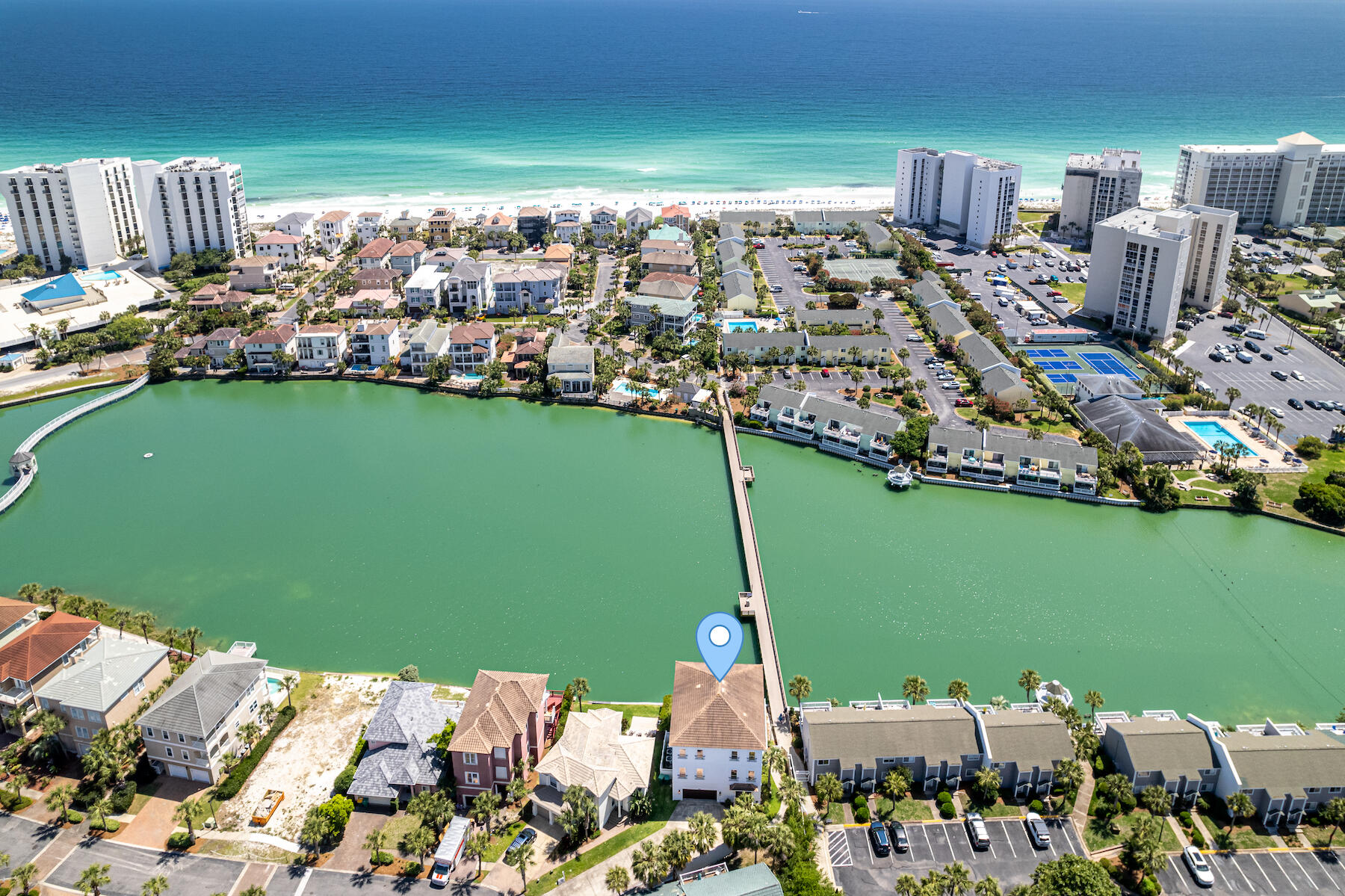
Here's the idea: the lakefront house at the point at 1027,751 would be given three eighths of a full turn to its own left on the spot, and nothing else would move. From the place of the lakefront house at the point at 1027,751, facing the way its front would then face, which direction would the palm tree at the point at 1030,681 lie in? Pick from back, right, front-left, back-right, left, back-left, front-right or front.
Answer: front-left

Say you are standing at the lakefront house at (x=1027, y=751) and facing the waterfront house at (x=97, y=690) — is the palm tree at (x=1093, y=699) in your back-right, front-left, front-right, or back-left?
back-right

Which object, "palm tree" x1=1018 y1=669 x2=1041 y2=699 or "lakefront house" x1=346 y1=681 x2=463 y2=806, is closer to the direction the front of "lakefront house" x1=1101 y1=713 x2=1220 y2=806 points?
the "lakefront house" x1=346 y1=681 x2=463 y2=806

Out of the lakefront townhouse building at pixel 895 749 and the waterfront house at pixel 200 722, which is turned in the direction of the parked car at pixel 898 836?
the lakefront townhouse building at pixel 895 749

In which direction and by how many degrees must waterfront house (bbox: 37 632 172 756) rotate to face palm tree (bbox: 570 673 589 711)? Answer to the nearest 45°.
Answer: approximately 90° to its left

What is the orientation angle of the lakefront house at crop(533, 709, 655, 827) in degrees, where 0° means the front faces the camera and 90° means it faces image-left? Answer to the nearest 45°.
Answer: approximately 0°
